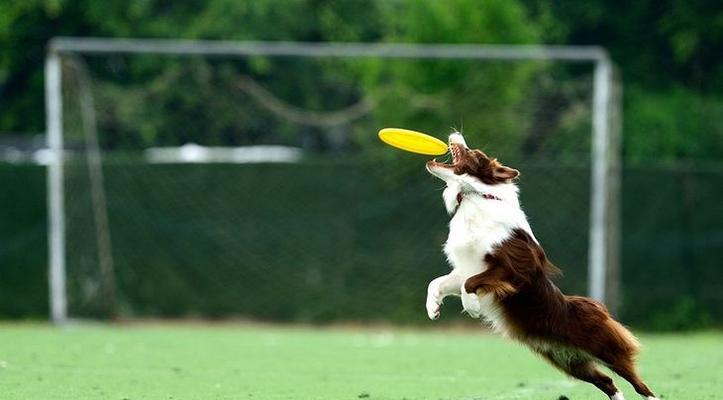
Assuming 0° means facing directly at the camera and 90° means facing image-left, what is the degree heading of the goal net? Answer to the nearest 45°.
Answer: approximately 0°

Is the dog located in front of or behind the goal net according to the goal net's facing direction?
in front

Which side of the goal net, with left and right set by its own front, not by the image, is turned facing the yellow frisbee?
front
